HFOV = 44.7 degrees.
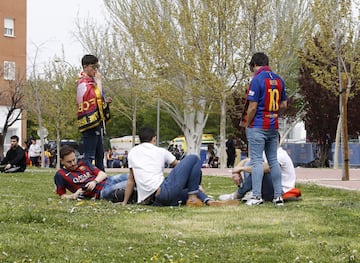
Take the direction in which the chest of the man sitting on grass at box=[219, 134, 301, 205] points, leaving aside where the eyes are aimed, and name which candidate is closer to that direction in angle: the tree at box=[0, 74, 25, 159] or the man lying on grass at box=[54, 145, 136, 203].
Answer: the man lying on grass

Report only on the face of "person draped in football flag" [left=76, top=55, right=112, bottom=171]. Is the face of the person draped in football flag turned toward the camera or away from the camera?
toward the camera

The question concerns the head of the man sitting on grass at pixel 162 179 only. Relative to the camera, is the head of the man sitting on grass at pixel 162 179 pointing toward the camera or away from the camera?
away from the camera

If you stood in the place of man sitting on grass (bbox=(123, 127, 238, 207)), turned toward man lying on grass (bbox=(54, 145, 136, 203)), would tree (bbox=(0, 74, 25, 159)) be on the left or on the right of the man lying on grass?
right

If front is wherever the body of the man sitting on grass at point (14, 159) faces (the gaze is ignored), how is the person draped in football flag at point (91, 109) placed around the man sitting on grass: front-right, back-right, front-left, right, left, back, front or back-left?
front-left

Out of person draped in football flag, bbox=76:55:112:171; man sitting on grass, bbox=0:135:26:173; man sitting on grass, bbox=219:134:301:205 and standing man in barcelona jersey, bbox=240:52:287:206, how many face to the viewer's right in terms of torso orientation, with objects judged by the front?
1

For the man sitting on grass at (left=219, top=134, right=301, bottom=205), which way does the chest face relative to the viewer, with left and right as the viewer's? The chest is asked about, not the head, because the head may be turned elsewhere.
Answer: facing to the left of the viewer

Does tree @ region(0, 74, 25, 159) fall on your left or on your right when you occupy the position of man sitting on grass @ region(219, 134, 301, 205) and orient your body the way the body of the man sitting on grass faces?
on your right

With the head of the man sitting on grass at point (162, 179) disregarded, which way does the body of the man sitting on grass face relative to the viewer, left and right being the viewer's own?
facing away from the viewer and to the right of the viewer

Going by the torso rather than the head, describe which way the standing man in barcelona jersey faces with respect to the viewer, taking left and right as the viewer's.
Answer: facing away from the viewer and to the left of the viewer
